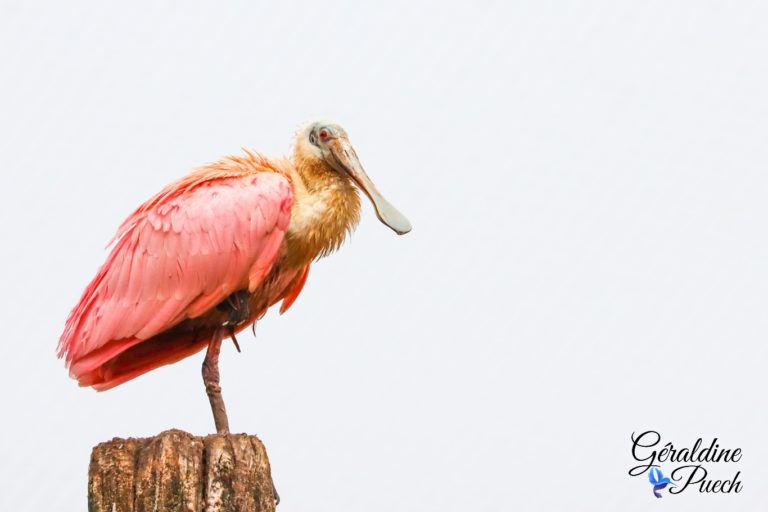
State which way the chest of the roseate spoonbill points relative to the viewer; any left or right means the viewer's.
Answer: facing to the right of the viewer
